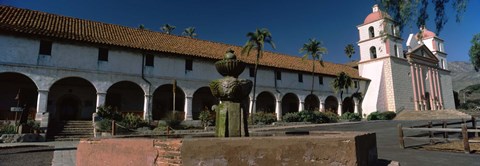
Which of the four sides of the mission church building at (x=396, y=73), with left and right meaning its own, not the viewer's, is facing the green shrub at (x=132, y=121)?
right

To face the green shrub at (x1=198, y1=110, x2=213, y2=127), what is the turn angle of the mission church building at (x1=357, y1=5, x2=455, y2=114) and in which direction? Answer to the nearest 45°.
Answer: approximately 90° to its right

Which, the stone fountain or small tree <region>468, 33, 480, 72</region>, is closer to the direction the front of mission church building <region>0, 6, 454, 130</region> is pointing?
the stone fountain

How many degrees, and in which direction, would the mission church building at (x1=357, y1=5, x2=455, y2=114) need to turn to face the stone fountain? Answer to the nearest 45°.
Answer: approximately 45° to its right

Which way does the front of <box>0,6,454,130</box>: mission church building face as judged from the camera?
facing the viewer and to the right of the viewer

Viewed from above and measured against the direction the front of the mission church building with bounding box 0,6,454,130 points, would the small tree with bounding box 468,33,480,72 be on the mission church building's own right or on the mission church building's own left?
on the mission church building's own left
